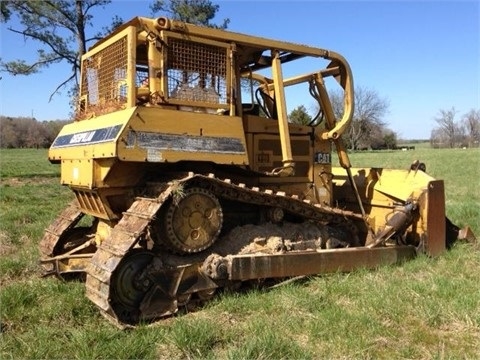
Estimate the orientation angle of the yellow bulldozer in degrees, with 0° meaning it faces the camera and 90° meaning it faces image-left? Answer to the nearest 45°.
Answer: approximately 225°
